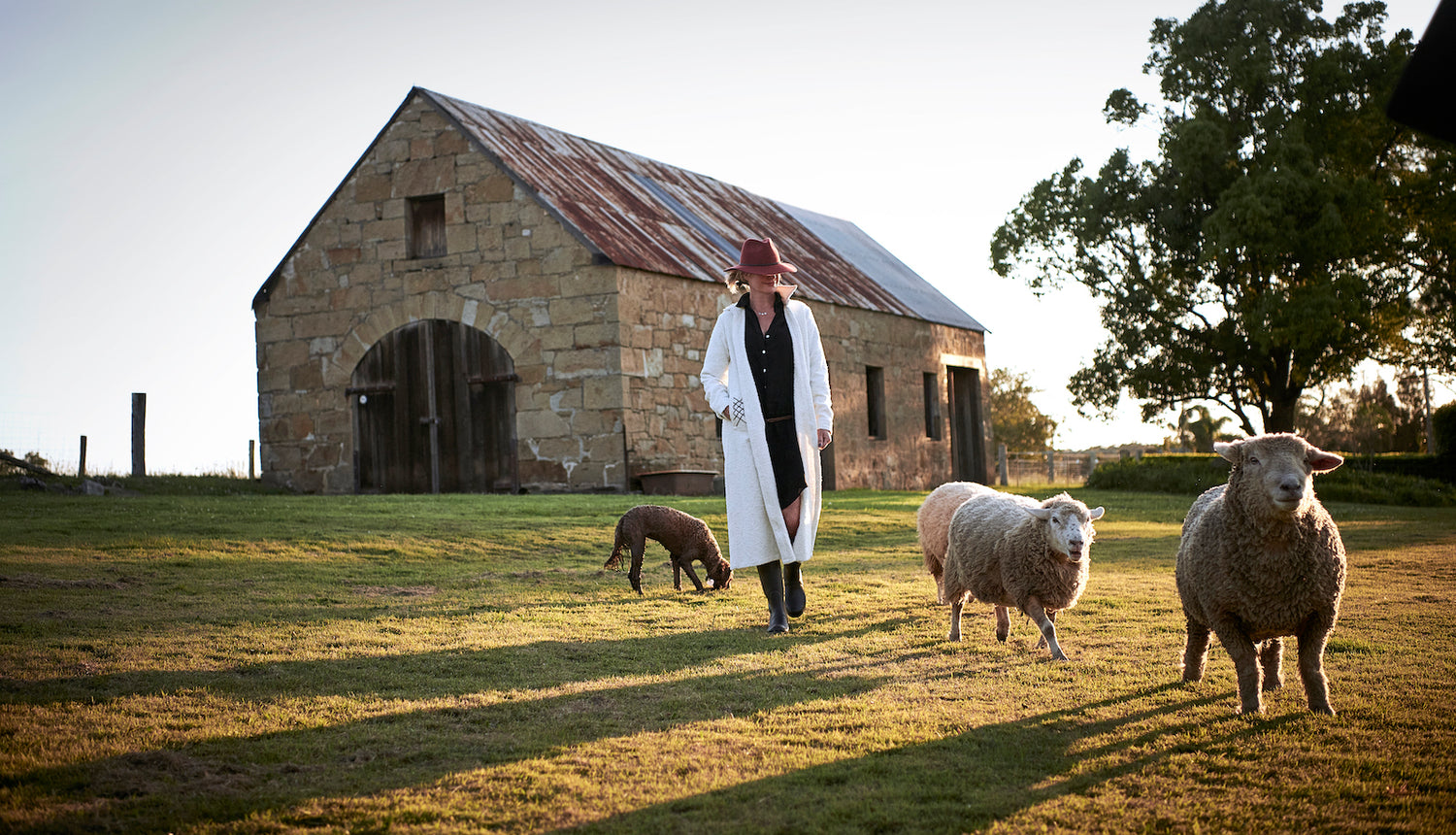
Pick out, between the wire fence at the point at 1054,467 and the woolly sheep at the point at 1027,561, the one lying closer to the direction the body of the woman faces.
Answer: the woolly sheep

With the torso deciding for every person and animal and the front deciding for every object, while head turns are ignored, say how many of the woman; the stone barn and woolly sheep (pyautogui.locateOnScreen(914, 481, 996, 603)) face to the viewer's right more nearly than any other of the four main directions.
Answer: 1

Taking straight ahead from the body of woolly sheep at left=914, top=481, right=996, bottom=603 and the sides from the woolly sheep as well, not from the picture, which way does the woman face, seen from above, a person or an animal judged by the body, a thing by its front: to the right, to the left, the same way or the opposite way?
to the right

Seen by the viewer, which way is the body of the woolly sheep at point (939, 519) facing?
to the viewer's right

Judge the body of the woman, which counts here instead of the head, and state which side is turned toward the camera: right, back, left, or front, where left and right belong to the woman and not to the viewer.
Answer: front

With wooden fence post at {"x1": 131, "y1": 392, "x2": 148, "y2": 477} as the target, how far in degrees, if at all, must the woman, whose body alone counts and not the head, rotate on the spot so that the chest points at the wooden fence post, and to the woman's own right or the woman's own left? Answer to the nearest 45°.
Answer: approximately 135° to the woman's own right

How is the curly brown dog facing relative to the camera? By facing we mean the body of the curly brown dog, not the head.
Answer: to the viewer's right

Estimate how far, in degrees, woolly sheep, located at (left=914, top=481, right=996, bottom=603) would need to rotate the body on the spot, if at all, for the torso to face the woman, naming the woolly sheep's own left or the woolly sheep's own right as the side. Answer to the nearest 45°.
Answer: approximately 135° to the woolly sheep's own right

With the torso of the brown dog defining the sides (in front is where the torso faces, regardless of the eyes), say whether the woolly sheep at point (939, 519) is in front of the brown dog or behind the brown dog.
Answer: in front

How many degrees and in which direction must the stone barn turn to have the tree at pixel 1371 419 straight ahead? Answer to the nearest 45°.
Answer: approximately 180°

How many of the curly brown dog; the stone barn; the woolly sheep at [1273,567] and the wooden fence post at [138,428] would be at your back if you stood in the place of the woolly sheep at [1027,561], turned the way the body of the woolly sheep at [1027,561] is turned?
3
